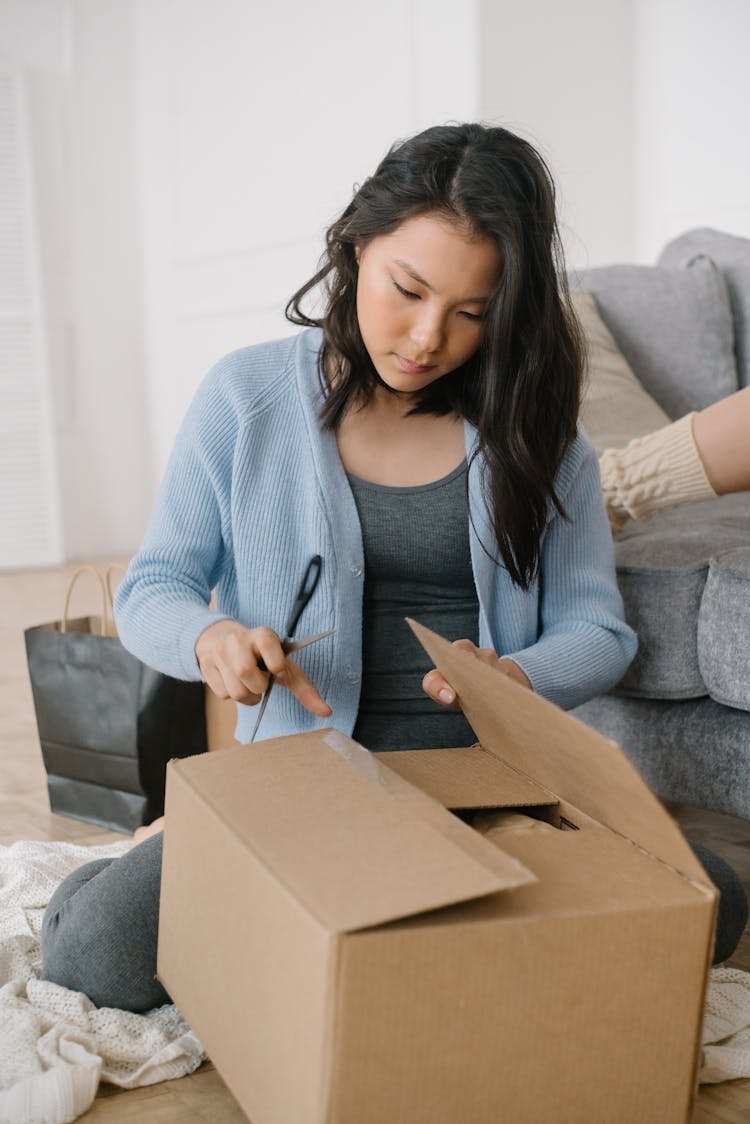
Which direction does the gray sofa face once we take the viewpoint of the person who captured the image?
facing the viewer and to the left of the viewer

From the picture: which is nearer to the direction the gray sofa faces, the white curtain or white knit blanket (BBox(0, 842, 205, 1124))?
the white knit blanket

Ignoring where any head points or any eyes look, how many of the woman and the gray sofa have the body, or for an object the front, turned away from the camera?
0

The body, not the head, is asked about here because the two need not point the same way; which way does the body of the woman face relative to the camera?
toward the camera

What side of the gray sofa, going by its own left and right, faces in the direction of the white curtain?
right

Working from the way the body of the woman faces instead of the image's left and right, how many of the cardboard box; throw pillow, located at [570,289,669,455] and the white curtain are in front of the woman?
1

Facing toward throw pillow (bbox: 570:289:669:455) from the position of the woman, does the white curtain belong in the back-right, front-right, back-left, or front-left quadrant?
front-left

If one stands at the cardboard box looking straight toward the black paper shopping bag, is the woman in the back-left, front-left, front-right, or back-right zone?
front-right

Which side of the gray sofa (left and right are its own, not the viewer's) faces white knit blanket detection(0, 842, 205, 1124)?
front

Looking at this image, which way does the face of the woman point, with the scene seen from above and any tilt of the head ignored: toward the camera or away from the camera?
toward the camera
